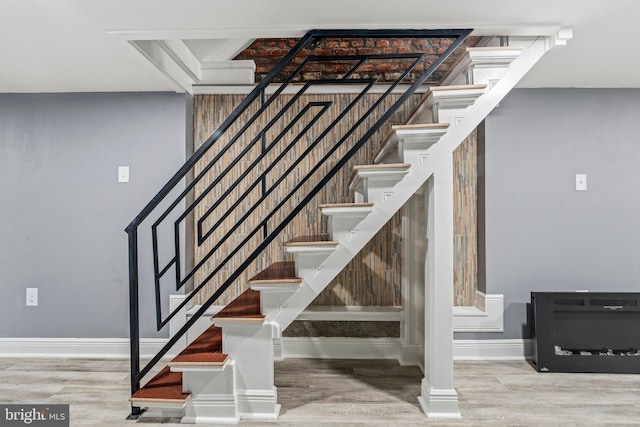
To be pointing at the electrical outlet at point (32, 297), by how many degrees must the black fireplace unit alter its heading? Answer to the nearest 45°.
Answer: approximately 45° to its right

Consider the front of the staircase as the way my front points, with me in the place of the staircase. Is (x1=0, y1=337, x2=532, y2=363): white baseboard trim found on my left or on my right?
on my right

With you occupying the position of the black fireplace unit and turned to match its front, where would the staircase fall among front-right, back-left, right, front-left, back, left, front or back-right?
front-right

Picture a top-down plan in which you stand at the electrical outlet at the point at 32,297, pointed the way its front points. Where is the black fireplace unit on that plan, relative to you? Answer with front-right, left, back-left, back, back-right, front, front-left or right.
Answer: front-left

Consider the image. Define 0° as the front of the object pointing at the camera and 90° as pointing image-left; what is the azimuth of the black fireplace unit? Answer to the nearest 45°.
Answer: approximately 0°

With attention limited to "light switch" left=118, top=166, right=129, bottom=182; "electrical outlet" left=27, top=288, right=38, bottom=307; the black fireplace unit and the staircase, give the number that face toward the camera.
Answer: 3

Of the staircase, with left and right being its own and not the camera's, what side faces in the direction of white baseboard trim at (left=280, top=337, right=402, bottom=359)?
right

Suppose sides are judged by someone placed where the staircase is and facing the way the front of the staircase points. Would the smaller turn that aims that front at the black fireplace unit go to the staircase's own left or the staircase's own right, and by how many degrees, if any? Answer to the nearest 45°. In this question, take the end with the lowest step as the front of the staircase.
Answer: approximately 135° to the staircase's own right

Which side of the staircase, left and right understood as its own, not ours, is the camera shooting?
left

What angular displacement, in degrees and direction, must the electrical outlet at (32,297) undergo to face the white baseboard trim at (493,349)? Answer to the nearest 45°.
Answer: approximately 45° to its left

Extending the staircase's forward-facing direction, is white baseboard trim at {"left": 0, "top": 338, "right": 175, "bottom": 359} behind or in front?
in front
